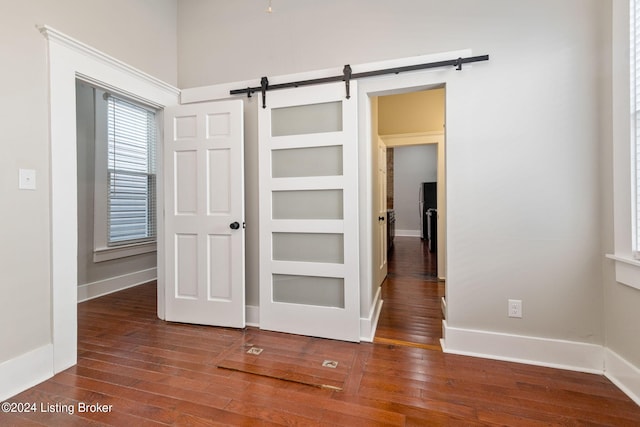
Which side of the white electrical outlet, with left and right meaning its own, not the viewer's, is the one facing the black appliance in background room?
back

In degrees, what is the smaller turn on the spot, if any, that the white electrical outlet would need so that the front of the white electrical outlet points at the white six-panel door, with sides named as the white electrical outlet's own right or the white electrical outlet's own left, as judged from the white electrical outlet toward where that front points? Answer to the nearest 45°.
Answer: approximately 90° to the white electrical outlet's own right

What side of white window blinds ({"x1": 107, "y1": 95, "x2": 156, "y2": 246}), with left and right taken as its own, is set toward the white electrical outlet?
front

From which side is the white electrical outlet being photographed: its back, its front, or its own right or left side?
front

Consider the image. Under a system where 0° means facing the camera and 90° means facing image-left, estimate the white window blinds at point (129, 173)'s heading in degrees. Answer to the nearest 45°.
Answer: approximately 315°

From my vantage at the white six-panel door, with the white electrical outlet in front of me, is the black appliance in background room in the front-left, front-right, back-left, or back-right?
front-left

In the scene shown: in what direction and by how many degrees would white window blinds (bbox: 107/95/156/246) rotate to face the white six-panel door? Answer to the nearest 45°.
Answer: approximately 45° to its right

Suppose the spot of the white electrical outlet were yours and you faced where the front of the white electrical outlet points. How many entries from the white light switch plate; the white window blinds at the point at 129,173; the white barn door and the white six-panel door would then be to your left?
0

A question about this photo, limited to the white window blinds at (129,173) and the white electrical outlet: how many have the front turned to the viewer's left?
0

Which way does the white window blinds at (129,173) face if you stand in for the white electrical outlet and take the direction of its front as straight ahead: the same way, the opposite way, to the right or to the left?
to the left

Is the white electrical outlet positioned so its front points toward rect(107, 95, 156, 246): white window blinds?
no

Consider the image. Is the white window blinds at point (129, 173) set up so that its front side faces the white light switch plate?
no

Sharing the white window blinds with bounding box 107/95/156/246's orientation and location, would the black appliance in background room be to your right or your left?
on your left

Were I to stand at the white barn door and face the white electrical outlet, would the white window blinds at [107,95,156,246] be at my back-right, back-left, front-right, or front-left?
back-left

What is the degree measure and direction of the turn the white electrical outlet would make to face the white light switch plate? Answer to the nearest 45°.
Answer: approximately 45° to its right
